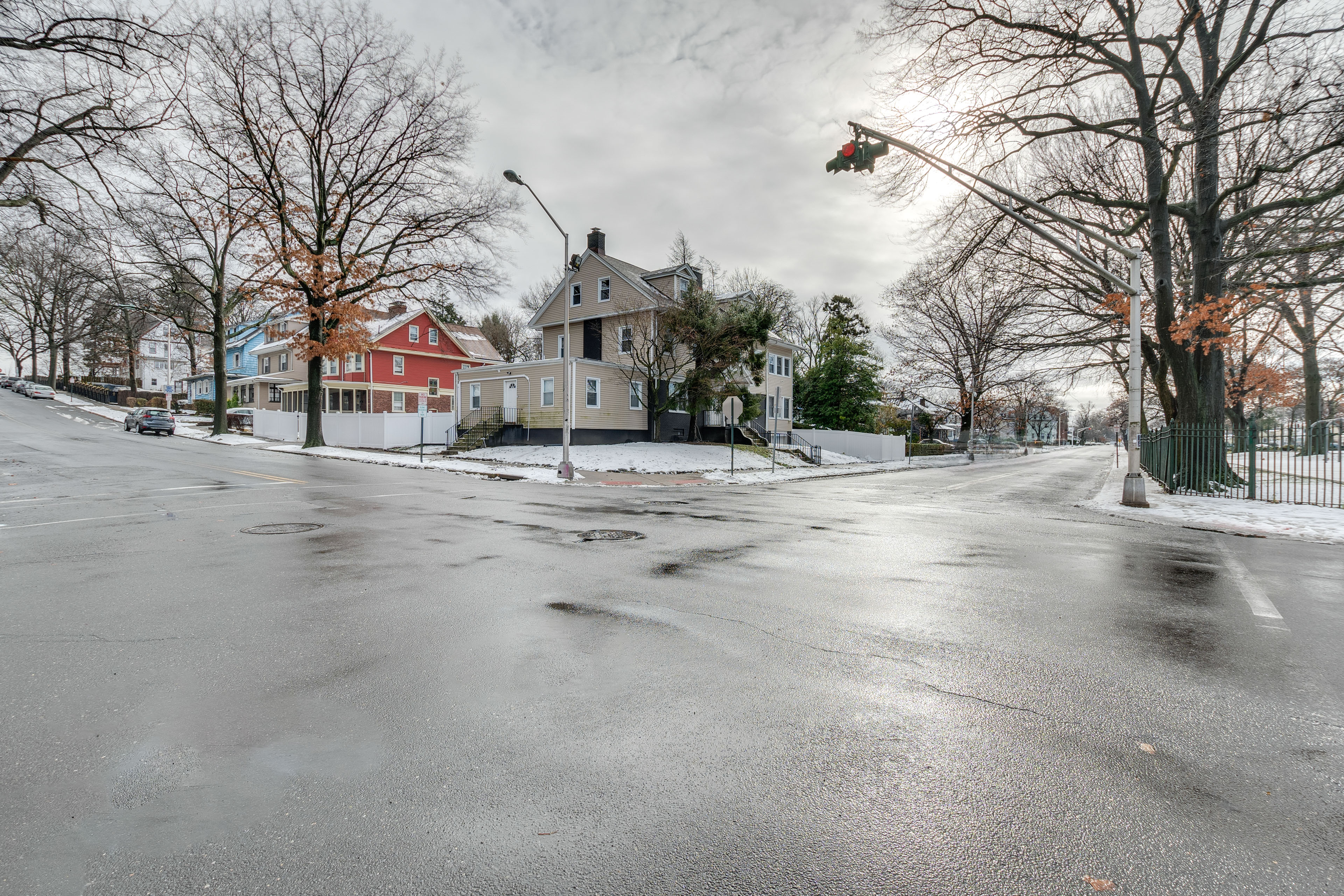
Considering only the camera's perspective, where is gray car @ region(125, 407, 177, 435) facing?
facing away from the viewer and to the left of the viewer

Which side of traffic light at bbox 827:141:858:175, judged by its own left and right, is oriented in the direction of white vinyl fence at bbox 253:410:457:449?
right

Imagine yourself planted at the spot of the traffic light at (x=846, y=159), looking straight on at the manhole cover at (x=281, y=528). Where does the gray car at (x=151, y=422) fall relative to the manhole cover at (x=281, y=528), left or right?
right

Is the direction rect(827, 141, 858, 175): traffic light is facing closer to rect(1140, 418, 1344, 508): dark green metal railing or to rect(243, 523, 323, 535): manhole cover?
the manhole cover

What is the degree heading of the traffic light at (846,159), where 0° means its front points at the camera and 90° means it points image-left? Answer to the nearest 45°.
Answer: approximately 45°

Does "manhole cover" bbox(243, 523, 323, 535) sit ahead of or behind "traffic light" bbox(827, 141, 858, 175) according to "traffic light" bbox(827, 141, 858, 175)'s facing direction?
ahead

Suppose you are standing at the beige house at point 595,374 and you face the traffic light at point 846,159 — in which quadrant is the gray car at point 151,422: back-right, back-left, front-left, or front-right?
back-right
